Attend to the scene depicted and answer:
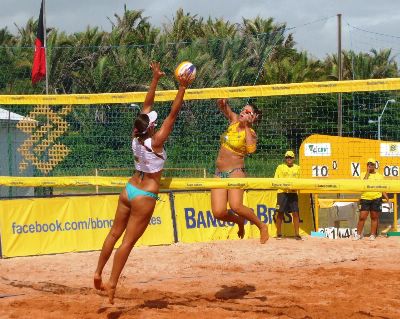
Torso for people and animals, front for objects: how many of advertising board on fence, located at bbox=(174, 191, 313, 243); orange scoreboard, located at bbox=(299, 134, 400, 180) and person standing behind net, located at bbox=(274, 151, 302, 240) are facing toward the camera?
3

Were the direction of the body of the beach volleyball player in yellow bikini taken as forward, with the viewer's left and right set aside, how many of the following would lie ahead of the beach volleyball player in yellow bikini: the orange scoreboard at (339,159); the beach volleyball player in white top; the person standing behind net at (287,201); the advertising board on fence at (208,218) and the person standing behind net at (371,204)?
1

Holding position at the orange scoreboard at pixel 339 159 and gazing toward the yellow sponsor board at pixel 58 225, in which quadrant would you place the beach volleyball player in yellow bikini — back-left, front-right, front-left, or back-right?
front-left

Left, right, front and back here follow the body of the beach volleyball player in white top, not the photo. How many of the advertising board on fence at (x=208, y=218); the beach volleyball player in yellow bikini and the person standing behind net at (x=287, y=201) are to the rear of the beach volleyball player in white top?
0

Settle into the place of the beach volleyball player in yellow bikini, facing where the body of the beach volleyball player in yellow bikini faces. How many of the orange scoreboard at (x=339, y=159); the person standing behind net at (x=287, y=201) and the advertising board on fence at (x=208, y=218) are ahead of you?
0

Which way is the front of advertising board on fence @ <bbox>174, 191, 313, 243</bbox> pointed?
toward the camera

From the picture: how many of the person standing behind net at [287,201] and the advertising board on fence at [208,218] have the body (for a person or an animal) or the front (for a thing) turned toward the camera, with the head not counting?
2

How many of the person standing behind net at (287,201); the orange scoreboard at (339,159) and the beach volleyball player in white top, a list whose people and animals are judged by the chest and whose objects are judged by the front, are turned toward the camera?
2

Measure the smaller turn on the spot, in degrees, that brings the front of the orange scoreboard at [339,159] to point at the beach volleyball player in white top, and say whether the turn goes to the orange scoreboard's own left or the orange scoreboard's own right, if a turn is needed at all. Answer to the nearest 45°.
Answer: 0° — it already faces them

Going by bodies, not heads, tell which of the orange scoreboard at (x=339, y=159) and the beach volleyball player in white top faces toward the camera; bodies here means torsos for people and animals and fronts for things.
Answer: the orange scoreboard

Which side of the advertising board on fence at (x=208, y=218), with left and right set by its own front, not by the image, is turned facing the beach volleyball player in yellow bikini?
front

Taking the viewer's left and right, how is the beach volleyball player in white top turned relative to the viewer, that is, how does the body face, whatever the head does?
facing away from the viewer and to the right of the viewer

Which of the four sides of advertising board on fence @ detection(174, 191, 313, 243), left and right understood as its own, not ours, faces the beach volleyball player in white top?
front

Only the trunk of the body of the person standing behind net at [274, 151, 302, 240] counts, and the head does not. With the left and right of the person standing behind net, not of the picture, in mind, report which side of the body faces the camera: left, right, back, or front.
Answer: front

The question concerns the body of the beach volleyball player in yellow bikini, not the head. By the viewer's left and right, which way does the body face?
facing the viewer and to the left of the viewer

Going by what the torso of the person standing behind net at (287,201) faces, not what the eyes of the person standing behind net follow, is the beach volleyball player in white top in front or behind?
in front

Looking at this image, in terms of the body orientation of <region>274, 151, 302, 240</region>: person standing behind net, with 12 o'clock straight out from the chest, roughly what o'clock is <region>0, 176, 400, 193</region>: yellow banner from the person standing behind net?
The yellow banner is roughly at 12 o'clock from the person standing behind net.
